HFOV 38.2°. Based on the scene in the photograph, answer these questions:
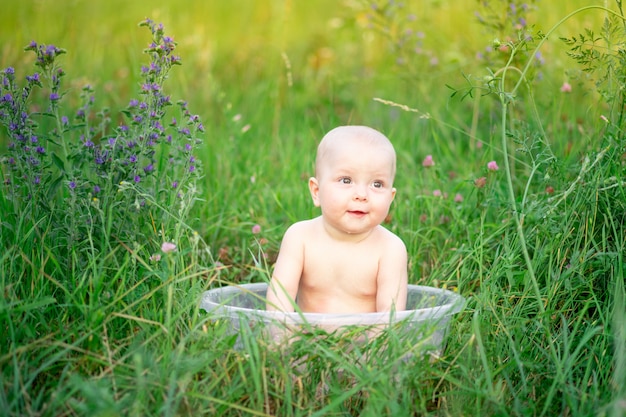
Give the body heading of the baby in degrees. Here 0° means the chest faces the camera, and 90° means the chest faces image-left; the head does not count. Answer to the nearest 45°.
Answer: approximately 0°
